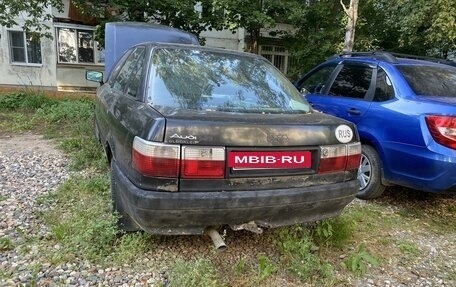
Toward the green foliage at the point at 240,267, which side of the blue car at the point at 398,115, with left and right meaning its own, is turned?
left

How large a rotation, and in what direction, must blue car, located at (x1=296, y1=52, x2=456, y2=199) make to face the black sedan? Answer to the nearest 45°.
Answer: approximately 90° to its left

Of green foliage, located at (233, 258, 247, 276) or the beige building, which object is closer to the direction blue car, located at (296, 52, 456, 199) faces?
the beige building

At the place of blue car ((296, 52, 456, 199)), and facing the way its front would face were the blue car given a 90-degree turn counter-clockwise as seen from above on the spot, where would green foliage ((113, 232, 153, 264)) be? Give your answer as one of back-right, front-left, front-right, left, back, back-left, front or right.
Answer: front

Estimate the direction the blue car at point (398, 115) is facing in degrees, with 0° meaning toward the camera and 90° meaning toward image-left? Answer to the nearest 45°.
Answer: approximately 135°

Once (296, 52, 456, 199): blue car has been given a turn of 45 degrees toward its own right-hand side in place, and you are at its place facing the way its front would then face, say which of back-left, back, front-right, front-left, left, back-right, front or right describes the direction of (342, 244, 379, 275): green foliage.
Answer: back

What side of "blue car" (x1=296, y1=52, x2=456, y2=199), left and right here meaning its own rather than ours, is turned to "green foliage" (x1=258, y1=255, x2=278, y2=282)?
left

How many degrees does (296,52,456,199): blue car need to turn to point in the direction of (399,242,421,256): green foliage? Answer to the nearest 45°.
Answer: approximately 135° to its left
